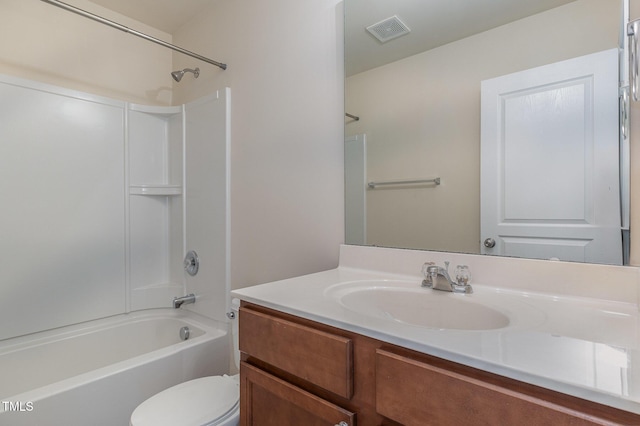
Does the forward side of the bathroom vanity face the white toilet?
no

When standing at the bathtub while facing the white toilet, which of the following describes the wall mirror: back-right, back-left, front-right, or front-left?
front-left

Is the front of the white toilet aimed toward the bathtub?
no

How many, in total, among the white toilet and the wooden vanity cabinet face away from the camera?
0

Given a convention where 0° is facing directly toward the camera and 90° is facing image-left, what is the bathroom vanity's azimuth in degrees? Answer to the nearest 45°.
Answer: approximately 45°

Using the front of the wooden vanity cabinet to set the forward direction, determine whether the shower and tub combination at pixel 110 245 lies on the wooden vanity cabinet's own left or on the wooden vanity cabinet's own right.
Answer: on the wooden vanity cabinet's own right

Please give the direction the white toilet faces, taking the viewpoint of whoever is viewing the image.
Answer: facing the viewer and to the left of the viewer

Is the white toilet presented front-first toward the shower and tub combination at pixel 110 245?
no
